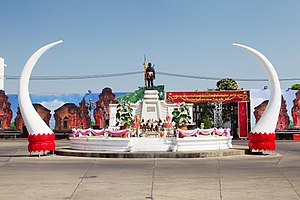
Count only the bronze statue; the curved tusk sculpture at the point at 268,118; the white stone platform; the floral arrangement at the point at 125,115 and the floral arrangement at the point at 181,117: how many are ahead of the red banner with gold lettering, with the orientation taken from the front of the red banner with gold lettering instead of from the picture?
5

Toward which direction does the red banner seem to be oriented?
toward the camera

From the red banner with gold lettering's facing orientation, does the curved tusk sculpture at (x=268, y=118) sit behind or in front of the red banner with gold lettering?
in front

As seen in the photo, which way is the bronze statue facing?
toward the camera

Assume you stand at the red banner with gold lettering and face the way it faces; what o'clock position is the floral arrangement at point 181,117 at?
The floral arrangement is roughly at 12 o'clock from the red banner with gold lettering.

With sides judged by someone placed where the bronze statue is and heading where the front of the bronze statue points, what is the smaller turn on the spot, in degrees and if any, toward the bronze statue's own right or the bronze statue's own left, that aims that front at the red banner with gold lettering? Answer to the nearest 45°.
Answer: approximately 135° to the bronze statue's own left

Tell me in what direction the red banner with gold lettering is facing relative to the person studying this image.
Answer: facing the viewer

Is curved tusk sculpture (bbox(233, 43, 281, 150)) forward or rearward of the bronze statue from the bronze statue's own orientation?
forward
